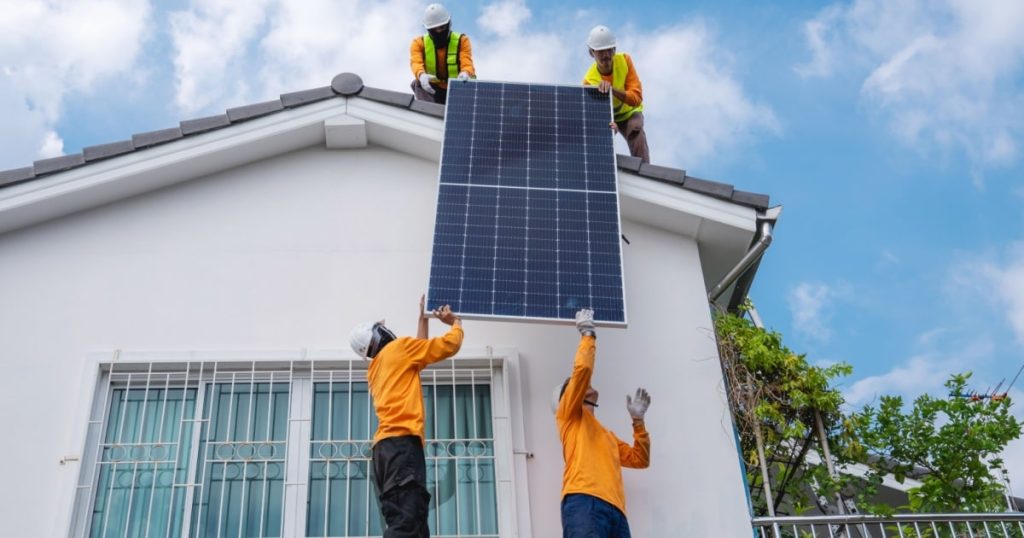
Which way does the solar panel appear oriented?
toward the camera

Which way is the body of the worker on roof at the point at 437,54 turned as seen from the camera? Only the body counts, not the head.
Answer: toward the camera

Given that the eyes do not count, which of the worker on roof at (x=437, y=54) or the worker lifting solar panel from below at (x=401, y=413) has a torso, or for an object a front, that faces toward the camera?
the worker on roof

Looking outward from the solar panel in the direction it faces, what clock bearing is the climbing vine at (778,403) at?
The climbing vine is roughly at 8 o'clock from the solar panel.

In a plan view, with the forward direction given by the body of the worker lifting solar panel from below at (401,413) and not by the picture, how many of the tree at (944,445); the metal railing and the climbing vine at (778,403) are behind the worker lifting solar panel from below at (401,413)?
0

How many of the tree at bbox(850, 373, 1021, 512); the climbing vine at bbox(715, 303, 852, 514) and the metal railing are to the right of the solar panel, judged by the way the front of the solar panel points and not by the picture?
0

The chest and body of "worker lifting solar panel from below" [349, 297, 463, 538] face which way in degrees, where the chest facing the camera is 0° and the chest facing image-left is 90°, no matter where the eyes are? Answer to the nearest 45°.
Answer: approximately 225°

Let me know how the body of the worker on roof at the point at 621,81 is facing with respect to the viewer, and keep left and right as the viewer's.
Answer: facing the viewer and to the left of the viewer

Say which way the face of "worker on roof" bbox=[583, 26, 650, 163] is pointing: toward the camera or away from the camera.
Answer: toward the camera

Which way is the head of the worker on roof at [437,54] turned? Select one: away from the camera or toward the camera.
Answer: toward the camera
